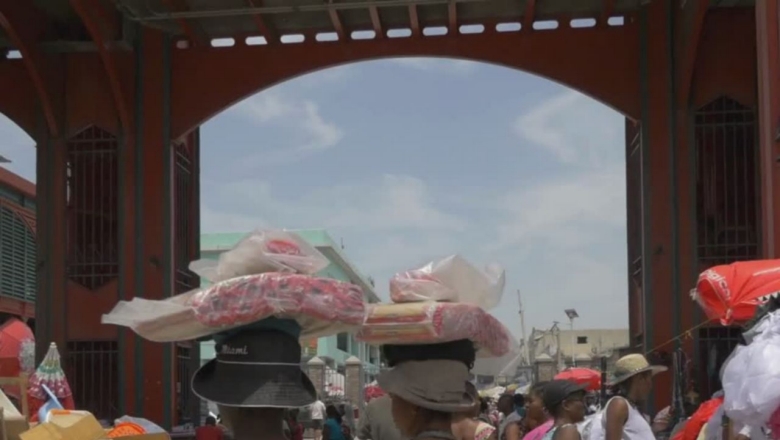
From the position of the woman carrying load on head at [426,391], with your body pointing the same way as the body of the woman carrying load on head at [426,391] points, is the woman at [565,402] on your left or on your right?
on your right

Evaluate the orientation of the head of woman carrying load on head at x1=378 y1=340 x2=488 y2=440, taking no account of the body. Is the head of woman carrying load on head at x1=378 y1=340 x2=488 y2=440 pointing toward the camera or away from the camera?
away from the camera

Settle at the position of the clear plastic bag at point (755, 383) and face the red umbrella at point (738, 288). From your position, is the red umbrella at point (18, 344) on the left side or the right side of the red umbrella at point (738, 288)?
left

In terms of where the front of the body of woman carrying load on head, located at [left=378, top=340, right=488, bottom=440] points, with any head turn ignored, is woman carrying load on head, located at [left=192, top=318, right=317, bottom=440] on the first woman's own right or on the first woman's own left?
on the first woman's own left

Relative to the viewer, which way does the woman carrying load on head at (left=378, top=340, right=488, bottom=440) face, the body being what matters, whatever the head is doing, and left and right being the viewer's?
facing away from the viewer and to the left of the viewer
